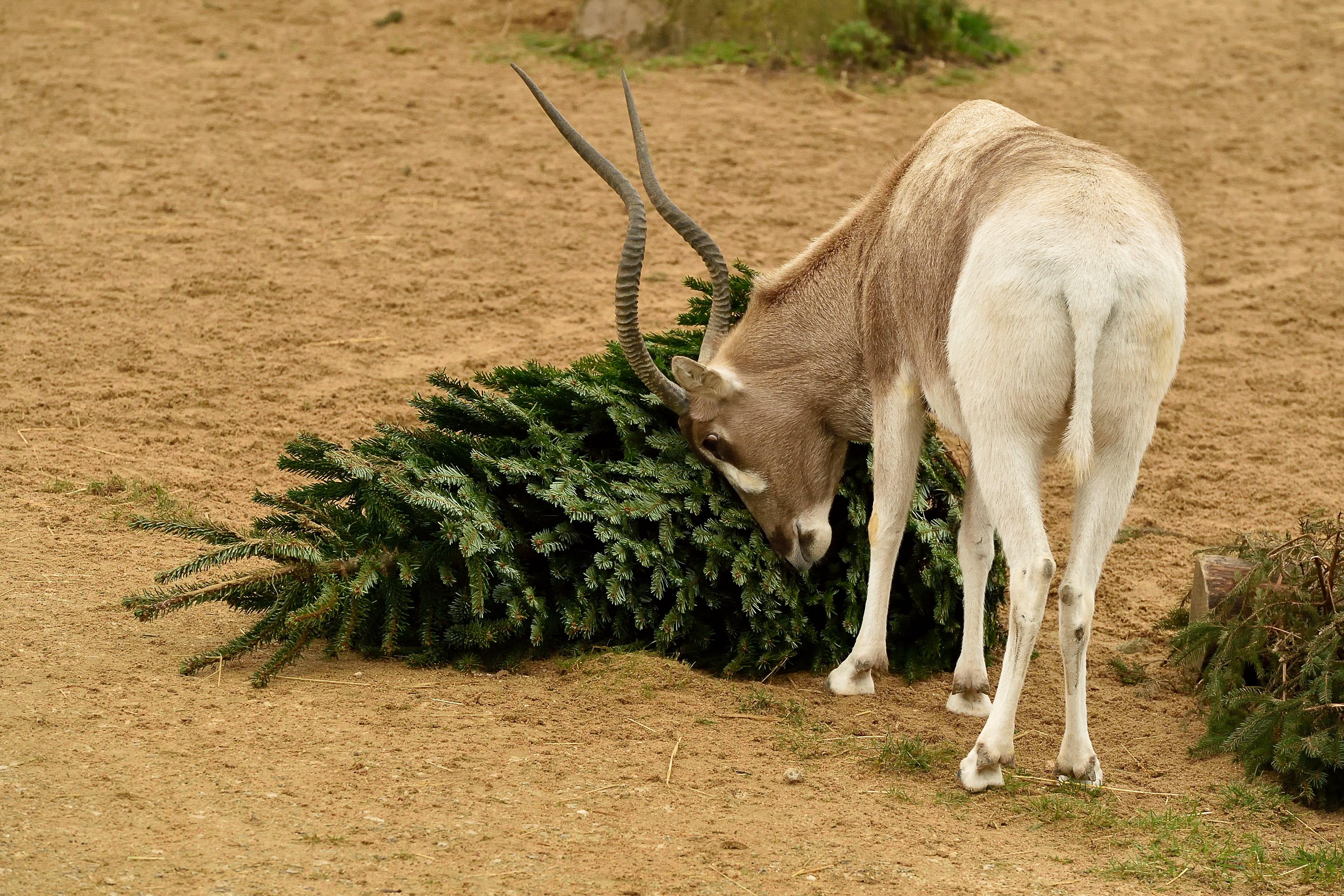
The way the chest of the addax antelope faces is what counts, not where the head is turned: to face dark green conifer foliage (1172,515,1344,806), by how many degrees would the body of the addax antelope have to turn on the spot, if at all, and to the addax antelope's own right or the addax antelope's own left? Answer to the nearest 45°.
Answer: approximately 135° to the addax antelope's own right

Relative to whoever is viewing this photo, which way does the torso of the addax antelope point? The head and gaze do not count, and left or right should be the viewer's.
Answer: facing away from the viewer and to the left of the viewer
